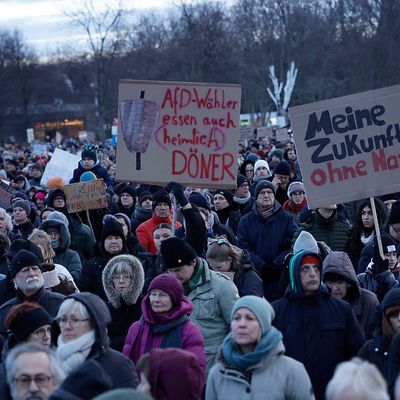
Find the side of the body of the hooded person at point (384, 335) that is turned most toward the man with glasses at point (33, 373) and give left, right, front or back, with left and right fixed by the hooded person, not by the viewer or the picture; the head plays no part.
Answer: right

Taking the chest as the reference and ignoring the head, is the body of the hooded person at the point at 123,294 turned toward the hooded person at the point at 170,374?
yes

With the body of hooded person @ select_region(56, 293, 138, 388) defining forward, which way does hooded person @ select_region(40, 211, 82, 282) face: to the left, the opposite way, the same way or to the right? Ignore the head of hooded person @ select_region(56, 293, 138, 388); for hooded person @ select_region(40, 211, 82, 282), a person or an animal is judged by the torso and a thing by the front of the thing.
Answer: the same way

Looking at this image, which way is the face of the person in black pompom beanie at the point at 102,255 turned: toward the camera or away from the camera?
toward the camera

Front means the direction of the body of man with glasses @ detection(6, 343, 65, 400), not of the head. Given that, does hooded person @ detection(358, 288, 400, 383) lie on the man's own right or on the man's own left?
on the man's own left

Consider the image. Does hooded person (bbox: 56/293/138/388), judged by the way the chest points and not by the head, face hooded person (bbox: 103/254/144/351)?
no

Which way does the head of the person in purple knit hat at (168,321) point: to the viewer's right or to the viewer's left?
to the viewer's left

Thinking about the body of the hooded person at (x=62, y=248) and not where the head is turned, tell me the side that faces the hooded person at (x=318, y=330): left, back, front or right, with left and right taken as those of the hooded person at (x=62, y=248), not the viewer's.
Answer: left

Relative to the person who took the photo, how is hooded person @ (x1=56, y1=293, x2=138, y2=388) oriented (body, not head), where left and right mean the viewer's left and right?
facing the viewer and to the left of the viewer

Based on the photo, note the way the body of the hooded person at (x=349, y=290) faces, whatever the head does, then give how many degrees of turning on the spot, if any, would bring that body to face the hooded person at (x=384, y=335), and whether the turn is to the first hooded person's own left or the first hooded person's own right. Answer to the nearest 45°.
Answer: approximately 45° to the first hooded person's own left

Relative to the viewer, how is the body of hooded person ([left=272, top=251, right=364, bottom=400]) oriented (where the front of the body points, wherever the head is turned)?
toward the camera

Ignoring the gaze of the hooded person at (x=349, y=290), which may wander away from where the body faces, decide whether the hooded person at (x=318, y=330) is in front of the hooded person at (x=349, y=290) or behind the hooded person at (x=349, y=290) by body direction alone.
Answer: in front

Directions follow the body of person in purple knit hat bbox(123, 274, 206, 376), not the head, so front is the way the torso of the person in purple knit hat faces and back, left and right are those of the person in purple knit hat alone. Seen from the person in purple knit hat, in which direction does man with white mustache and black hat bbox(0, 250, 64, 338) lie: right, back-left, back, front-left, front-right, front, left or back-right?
right

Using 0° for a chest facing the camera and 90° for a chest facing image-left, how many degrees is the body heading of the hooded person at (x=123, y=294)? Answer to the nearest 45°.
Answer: approximately 0°
